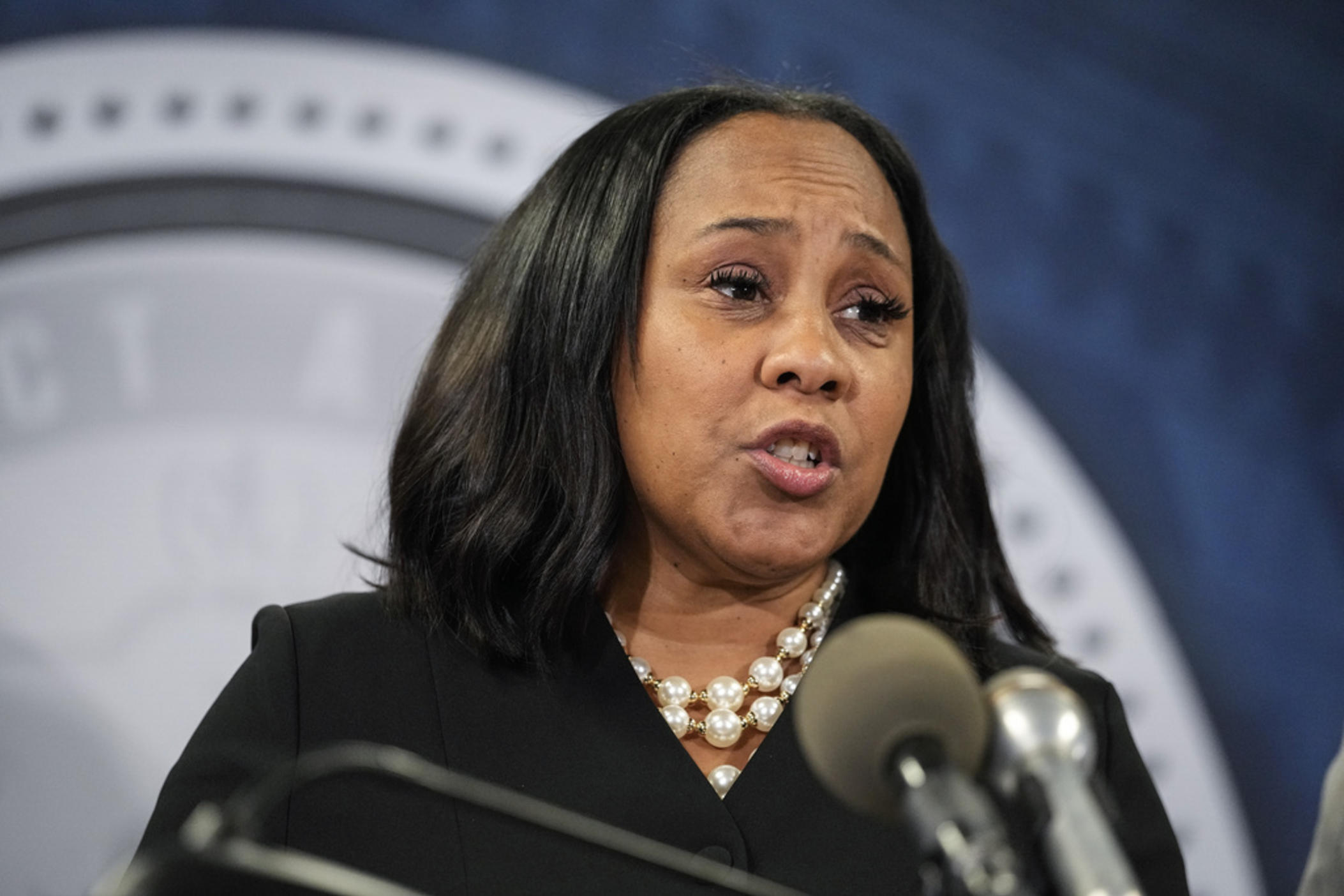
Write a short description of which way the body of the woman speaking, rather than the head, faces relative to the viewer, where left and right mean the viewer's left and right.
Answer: facing the viewer and to the right of the viewer

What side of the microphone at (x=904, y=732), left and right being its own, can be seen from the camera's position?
back

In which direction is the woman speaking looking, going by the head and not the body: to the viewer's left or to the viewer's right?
to the viewer's right

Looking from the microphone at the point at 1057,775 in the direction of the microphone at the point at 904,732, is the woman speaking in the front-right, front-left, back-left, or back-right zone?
front-right

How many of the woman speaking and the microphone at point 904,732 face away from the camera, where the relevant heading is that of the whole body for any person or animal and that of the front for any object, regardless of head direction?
1

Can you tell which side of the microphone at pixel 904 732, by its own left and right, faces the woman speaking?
front

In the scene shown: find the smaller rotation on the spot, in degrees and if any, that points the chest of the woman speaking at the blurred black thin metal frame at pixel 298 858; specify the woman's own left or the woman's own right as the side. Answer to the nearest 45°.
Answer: approximately 45° to the woman's own right

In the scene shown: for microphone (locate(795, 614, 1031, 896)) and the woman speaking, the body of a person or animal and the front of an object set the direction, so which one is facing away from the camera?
the microphone

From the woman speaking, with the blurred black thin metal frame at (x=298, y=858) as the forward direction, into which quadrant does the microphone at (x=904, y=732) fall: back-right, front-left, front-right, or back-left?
front-left
